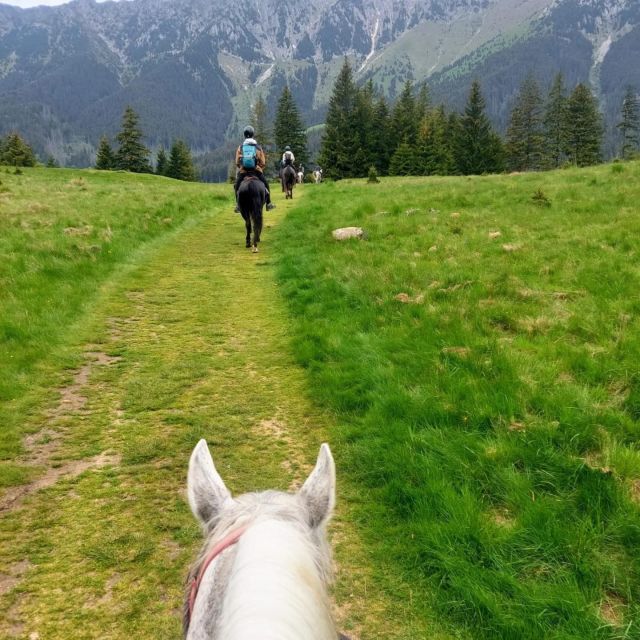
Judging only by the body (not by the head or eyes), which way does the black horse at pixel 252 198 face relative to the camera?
away from the camera

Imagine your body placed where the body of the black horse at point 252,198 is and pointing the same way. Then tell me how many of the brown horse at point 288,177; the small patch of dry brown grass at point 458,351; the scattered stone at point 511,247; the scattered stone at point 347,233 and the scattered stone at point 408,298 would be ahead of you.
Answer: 1

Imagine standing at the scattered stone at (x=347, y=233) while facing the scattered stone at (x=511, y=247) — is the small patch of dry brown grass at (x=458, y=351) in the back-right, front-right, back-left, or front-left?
front-right

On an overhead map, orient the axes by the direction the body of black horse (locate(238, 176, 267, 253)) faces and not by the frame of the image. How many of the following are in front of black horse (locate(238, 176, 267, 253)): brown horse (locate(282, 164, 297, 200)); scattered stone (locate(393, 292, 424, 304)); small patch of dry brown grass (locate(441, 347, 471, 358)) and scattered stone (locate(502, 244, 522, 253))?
1

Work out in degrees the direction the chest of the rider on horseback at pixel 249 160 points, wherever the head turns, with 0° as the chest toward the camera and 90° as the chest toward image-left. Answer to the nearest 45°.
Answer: approximately 180°

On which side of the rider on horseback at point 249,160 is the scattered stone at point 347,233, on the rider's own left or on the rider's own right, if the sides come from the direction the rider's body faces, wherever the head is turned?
on the rider's own right

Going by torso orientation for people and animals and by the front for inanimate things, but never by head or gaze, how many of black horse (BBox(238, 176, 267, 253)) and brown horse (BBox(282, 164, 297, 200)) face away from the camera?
2

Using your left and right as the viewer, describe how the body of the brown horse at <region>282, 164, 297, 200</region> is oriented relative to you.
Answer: facing away from the viewer

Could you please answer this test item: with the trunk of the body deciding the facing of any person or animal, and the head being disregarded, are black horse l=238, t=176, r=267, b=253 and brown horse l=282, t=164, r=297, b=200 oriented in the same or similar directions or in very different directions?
same or similar directions

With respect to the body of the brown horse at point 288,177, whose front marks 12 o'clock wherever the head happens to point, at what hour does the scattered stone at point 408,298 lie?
The scattered stone is roughly at 6 o'clock from the brown horse.
